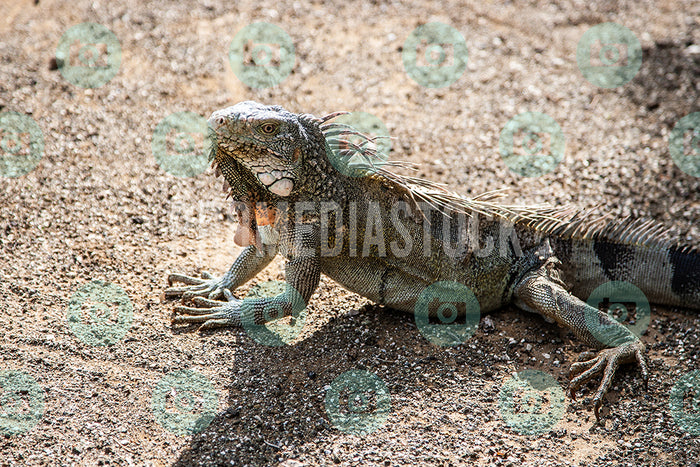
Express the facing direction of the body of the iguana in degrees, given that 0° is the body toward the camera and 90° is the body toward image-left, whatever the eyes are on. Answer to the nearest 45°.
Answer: approximately 90°
